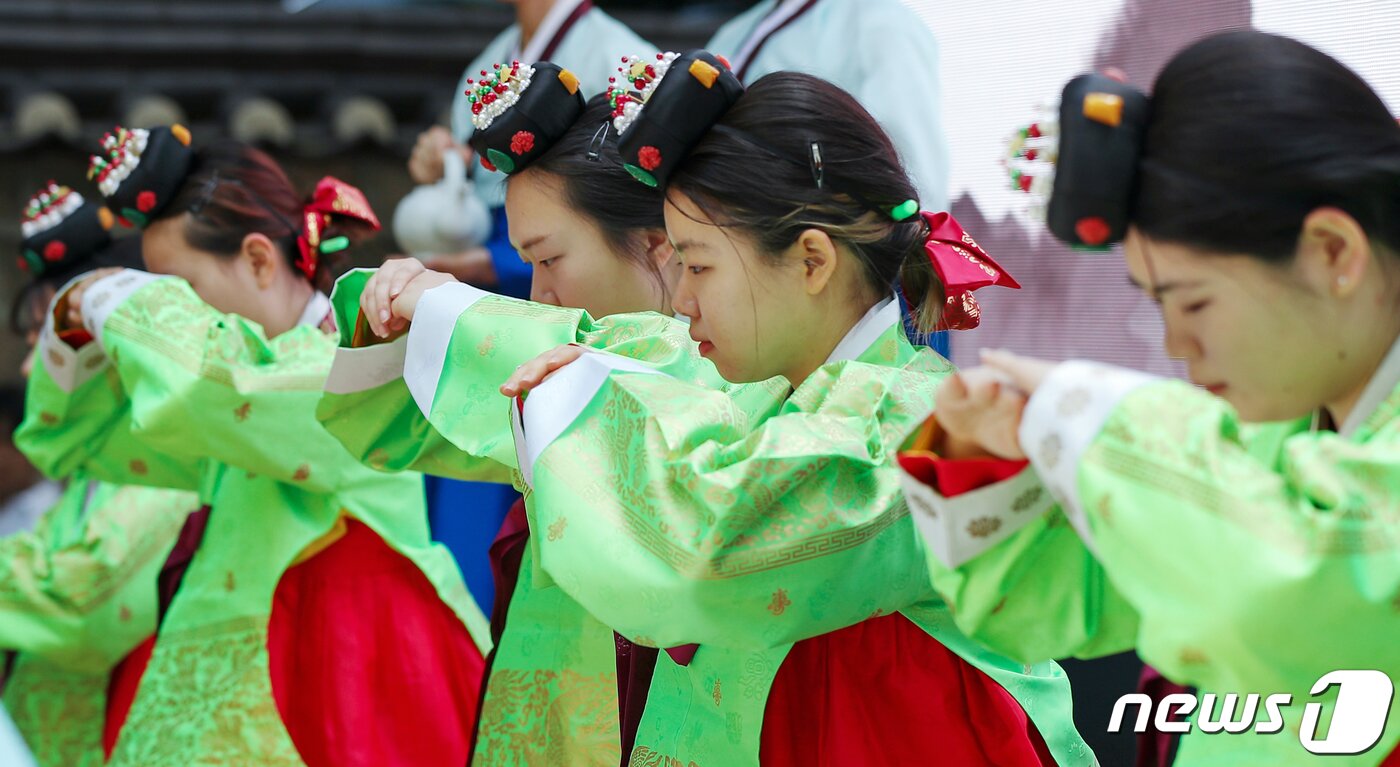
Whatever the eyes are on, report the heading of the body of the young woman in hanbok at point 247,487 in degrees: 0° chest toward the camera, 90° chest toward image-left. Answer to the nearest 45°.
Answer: approximately 90°

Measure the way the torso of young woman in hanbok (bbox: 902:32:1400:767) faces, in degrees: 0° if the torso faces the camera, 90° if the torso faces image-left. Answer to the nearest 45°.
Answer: approximately 90°

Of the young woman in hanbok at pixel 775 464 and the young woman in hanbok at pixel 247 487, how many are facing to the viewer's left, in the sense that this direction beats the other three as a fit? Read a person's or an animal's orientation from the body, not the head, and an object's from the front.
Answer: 2

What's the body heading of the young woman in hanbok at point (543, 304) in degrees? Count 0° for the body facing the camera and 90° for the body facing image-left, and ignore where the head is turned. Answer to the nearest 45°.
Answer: approximately 90°

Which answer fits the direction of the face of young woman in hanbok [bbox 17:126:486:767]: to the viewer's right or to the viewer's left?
to the viewer's left
